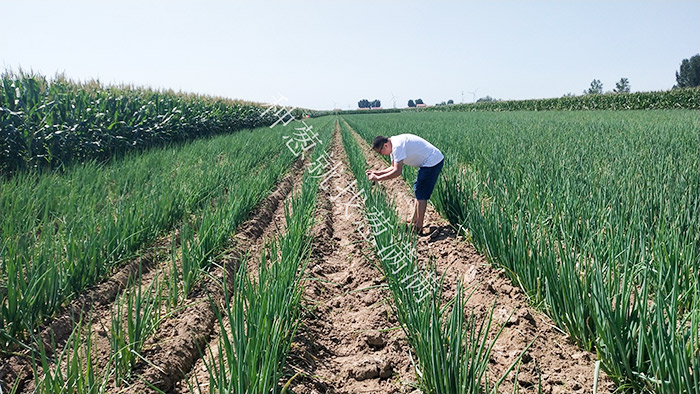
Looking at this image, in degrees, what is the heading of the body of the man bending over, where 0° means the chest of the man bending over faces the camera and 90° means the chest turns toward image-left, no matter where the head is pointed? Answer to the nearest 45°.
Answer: approximately 90°
